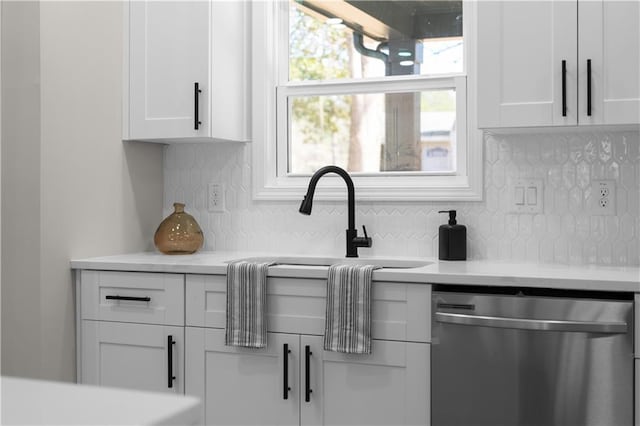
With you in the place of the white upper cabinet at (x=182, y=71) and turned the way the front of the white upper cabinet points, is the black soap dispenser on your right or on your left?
on your left

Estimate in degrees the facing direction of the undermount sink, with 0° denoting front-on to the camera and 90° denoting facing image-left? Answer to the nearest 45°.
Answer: approximately 0°

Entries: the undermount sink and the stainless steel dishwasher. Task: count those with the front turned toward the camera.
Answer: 2

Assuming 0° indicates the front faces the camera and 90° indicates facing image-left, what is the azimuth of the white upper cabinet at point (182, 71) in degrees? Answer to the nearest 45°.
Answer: approximately 45°
